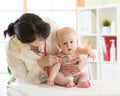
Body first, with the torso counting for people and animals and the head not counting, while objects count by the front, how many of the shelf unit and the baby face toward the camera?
2

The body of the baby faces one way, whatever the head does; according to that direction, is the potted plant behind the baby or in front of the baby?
behind

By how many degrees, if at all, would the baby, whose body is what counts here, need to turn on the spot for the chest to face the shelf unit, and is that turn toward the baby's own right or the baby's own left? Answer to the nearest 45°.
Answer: approximately 180°

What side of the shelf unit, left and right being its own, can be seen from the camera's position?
front

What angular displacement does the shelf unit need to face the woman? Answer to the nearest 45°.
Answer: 0° — it already faces them

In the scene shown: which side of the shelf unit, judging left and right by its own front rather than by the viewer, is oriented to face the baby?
front

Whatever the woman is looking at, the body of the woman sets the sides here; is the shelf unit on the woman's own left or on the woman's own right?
on the woman's own left

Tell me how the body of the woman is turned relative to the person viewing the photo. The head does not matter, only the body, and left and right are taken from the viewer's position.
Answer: facing the viewer and to the right of the viewer
